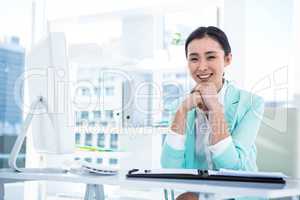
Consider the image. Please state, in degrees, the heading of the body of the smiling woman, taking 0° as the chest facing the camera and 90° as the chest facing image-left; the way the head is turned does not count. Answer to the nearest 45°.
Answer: approximately 45°

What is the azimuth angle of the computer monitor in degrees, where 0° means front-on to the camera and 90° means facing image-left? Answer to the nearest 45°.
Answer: approximately 270°

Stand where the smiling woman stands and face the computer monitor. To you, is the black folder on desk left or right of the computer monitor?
left

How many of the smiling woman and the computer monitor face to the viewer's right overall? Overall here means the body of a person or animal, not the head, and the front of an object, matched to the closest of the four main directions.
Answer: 1

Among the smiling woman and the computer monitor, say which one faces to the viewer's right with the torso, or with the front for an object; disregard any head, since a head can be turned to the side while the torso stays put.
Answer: the computer monitor

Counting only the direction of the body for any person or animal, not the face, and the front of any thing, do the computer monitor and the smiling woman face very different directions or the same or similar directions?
very different directions

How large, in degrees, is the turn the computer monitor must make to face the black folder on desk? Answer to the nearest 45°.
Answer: approximately 45° to its right
